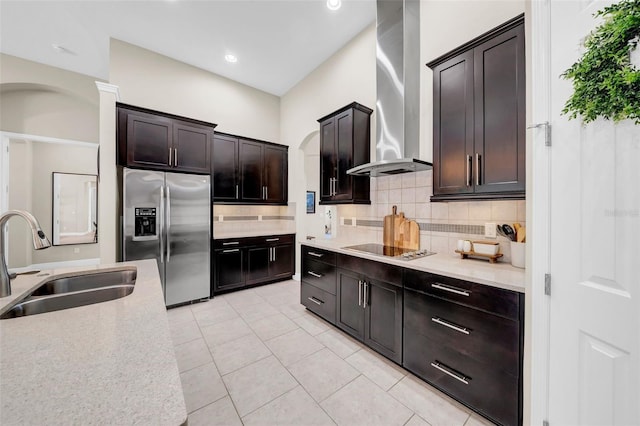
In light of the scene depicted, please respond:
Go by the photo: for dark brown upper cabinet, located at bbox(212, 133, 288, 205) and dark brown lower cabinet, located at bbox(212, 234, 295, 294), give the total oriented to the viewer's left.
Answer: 0

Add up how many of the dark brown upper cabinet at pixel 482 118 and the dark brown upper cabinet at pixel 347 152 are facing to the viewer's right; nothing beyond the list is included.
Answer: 0

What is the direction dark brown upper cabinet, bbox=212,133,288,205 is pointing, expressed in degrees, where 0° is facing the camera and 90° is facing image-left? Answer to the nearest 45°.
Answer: approximately 315°

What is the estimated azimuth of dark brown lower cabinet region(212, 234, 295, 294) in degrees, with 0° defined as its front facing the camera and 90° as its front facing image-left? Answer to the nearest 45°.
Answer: approximately 315°

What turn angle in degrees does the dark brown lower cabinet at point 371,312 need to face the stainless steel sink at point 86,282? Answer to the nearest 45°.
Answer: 0° — it already faces it
